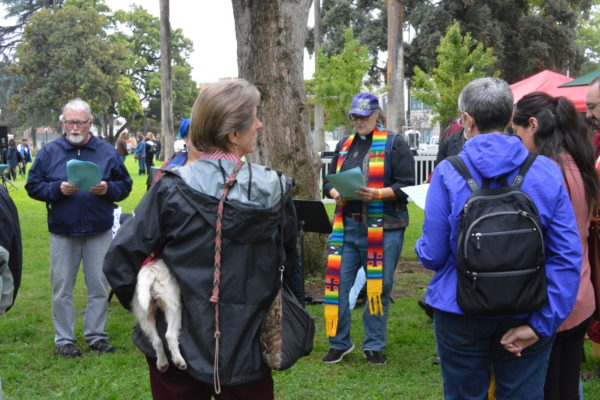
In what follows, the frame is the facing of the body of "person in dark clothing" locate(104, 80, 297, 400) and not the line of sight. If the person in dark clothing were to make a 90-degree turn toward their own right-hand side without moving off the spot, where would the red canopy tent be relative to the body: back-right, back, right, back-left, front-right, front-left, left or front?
front-left

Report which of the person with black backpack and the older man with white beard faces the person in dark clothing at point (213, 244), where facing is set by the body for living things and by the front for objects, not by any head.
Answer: the older man with white beard

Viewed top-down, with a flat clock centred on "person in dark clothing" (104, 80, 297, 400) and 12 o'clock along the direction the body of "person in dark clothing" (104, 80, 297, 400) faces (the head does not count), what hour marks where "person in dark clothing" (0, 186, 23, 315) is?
"person in dark clothing" (0, 186, 23, 315) is roughly at 10 o'clock from "person in dark clothing" (104, 80, 297, 400).

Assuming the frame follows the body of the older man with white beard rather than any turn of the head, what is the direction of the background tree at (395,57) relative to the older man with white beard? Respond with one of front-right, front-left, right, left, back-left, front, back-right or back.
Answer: back-left

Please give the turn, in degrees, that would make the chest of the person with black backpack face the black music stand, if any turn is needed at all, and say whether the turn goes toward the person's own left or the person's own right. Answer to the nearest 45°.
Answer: approximately 45° to the person's own left

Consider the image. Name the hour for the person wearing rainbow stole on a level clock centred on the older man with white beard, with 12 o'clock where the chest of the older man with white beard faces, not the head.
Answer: The person wearing rainbow stole is roughly at 10 o'clock from the older man with white beard.

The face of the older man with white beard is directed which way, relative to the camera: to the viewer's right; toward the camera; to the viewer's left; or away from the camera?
toward the camera

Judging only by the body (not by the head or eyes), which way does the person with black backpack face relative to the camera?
away from the camera

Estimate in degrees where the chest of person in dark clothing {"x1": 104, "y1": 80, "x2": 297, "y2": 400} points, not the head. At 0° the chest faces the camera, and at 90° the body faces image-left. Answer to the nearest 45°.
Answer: approximately 180°

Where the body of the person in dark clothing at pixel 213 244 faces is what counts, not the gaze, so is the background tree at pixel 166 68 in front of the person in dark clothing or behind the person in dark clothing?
in front

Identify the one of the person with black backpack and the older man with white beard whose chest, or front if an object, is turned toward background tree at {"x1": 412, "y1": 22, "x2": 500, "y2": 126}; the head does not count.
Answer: the person with black backpack

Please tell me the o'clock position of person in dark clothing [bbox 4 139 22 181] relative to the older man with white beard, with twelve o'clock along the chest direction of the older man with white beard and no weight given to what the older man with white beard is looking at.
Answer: The person in dark clothing is roughly at 6 o'clock from the older man with white beard.

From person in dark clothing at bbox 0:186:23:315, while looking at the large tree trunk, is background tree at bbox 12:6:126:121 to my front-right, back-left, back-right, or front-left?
front-left

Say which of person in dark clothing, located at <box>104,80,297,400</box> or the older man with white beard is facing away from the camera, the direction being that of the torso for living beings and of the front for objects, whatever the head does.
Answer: the person in dark clothing

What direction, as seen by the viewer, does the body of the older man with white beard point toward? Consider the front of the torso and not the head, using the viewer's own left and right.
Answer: facing the viewer

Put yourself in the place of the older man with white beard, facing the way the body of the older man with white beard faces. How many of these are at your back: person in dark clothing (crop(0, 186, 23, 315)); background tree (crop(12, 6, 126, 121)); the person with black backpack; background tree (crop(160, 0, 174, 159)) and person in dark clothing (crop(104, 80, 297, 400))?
2
